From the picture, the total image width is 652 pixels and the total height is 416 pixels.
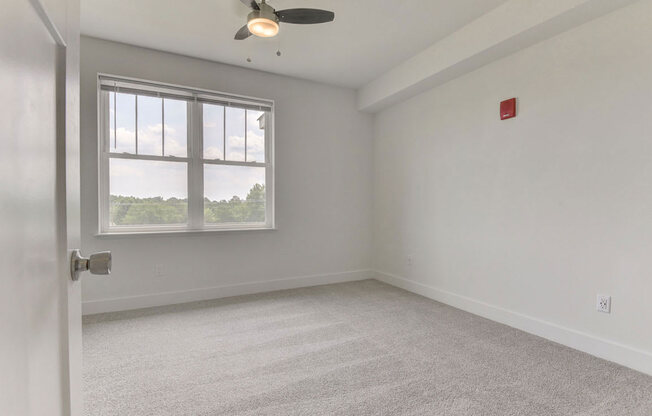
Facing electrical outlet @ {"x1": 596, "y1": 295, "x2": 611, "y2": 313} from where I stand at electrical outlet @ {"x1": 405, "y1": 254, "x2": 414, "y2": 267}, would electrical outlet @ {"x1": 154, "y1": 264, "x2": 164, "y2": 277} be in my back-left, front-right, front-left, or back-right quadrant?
back-right

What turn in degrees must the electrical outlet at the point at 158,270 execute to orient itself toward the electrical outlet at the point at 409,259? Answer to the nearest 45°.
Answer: approximately 90° to its left

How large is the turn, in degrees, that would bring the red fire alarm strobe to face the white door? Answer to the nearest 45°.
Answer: approximately 45° to its left

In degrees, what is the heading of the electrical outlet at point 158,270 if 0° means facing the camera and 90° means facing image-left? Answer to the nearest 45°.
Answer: approximately 0°

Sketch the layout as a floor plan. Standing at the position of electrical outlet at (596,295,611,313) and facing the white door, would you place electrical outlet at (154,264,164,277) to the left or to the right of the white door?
right

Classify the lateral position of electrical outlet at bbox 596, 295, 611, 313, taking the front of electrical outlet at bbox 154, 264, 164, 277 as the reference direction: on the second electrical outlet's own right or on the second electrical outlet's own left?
on the second electrical outlet's own left

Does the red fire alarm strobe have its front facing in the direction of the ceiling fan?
yes

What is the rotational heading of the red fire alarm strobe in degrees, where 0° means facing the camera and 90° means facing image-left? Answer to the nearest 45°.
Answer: approximately 45°
